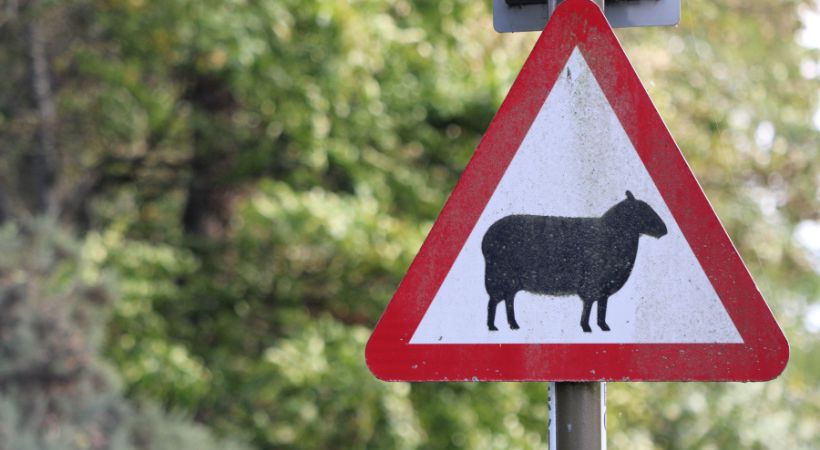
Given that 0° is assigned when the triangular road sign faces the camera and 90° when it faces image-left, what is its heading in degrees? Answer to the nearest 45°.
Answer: approximately 0°
